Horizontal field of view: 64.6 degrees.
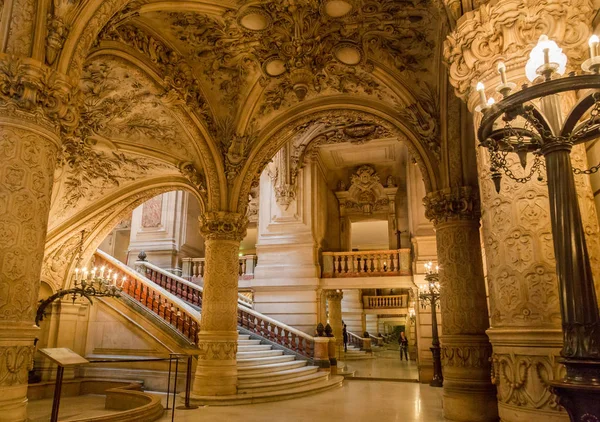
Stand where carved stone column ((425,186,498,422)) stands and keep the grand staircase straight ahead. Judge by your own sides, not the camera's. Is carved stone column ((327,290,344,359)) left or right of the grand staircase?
right

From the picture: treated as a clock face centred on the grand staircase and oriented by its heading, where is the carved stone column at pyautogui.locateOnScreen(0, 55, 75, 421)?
The carved stone column is roughly at 2 o'clock from the grand staircase.

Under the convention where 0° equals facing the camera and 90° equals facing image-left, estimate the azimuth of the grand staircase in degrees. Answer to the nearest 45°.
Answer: approximately 315°

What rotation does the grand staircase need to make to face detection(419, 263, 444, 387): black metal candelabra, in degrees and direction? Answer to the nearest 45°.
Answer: approximately 45° to its left
